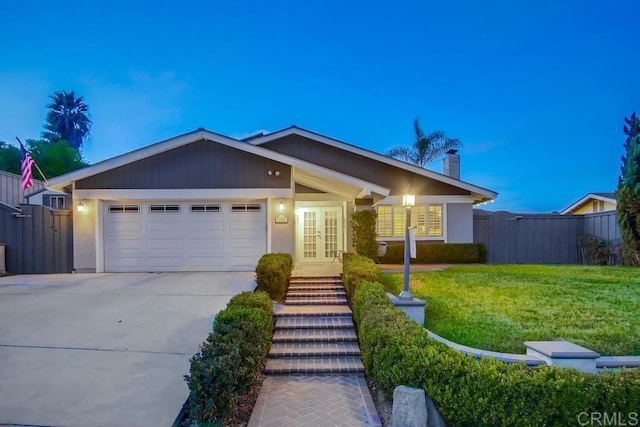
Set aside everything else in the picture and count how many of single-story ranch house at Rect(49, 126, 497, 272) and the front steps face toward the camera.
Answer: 2

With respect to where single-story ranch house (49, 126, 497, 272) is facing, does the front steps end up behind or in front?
in front

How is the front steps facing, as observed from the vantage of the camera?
facing the viewer

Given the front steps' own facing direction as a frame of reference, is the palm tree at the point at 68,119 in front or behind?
behind

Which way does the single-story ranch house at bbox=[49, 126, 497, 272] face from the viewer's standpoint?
toward the camera

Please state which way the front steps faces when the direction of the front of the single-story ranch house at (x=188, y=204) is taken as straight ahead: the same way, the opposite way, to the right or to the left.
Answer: the same way

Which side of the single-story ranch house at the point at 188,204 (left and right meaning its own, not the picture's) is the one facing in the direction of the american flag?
right
